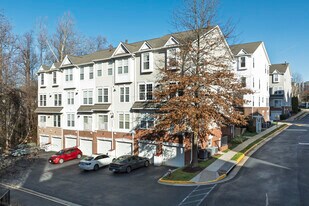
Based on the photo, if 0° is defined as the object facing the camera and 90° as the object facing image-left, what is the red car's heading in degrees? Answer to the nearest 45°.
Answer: approximately 45°

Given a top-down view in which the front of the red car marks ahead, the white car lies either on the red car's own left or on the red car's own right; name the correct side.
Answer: on the red car's own left

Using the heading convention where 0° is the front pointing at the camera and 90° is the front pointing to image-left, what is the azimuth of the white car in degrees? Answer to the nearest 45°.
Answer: approximately 225°
